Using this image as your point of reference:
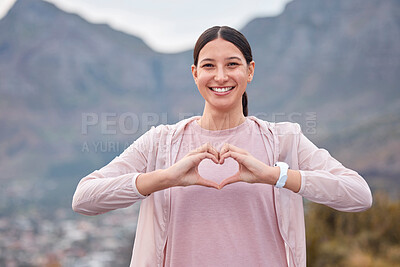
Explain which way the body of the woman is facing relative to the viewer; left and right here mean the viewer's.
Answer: facing the viewer
